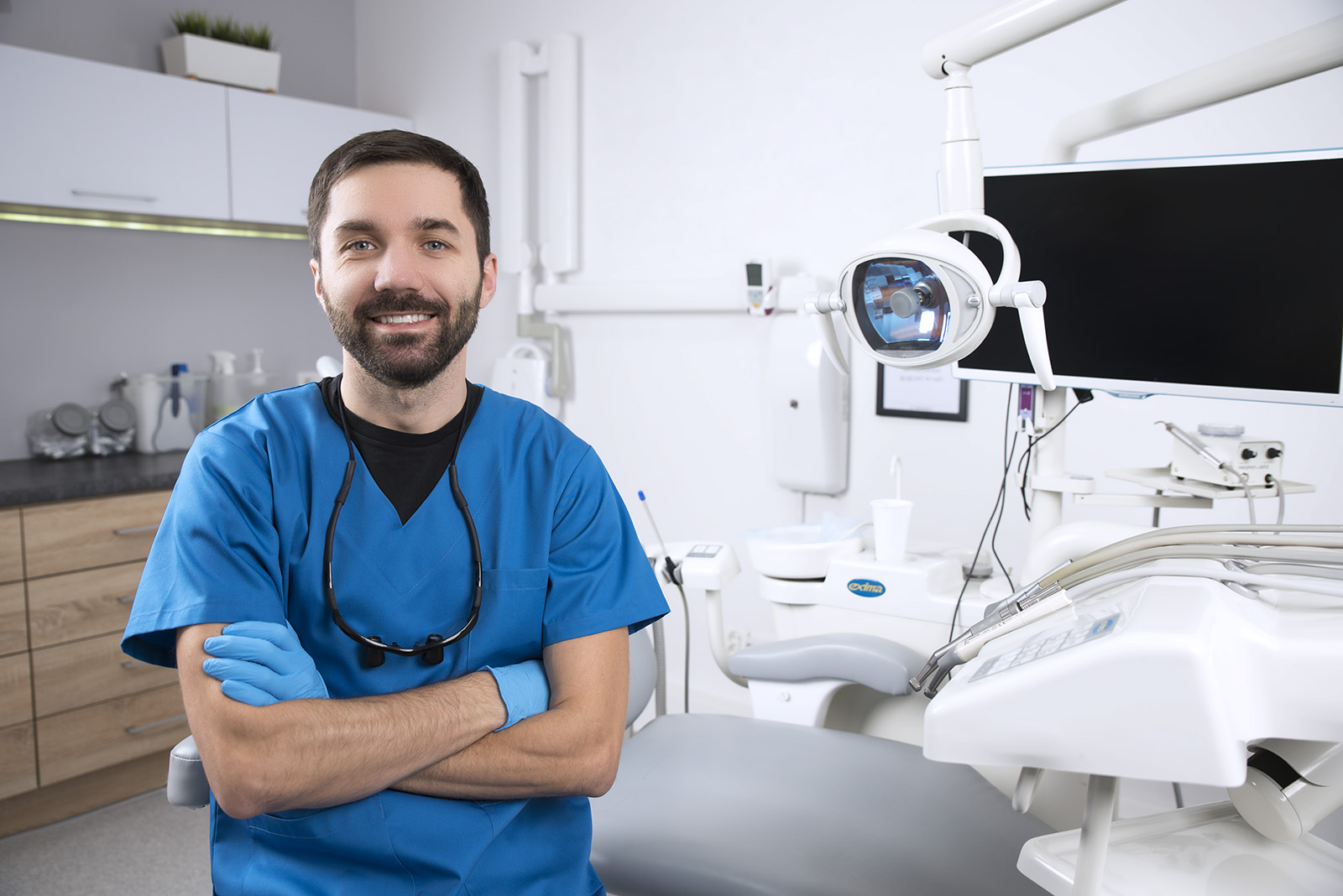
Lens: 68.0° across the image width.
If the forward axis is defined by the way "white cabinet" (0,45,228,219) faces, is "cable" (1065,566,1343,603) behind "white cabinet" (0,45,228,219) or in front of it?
in front

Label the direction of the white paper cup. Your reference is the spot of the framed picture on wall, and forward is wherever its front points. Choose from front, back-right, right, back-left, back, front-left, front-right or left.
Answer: front

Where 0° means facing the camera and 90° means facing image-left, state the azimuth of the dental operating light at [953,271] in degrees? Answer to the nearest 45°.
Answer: approximately 45°

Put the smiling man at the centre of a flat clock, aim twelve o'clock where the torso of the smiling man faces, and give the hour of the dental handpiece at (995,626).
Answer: The dental handpiece is roughly at 10 o'clock from the smiling man.

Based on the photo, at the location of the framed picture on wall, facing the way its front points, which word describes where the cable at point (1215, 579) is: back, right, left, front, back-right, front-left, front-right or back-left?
front

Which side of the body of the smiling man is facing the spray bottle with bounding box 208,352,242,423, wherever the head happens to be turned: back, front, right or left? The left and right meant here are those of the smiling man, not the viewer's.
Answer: back

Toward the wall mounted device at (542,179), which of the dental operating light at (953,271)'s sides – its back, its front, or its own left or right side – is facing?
right

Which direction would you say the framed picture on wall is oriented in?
toward the camera

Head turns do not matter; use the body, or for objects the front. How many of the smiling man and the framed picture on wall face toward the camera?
2

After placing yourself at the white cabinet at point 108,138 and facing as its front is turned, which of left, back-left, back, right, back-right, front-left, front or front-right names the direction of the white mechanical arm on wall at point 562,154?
front-left

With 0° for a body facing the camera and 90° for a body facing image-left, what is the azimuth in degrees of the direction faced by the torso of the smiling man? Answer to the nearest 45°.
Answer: approximately 0°
